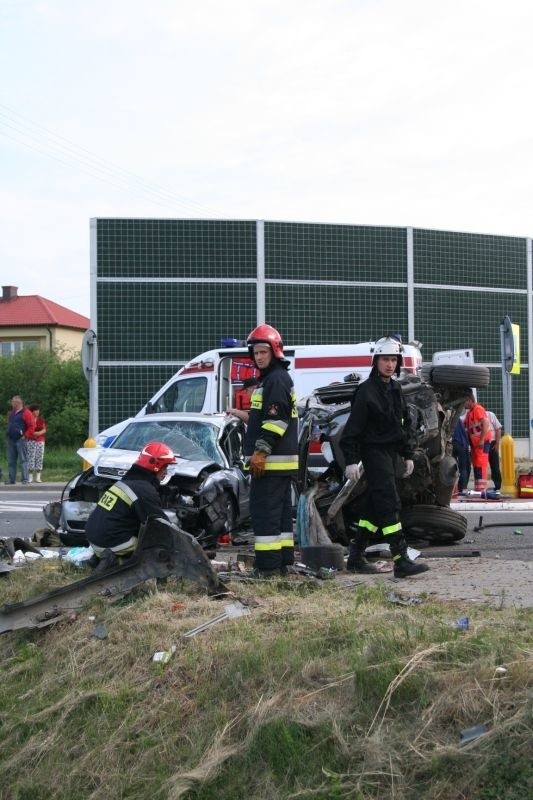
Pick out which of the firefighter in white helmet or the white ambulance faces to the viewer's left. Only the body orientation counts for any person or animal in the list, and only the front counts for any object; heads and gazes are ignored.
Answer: the white ambulance

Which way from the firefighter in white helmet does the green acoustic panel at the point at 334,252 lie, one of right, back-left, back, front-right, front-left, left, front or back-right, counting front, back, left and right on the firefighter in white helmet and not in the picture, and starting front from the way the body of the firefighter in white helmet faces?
back-left

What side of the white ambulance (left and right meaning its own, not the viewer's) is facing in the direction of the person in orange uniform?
back

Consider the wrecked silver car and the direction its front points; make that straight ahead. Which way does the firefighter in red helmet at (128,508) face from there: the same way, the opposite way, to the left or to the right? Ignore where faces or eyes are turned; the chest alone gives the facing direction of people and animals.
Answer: the opposite way

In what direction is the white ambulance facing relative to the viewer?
to the viewer's left

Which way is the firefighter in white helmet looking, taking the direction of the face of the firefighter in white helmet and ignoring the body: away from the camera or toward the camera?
toward the camera

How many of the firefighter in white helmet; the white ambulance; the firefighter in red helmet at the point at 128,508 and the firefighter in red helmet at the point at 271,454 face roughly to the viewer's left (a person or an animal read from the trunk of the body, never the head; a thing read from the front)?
2

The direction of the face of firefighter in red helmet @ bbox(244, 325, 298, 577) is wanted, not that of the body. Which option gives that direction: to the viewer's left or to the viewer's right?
to the viewer's left

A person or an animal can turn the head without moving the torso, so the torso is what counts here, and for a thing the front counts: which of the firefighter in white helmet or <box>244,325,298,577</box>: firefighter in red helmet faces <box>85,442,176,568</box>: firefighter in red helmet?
<box>244,325,298,577</box>: firefighter in red helmet
